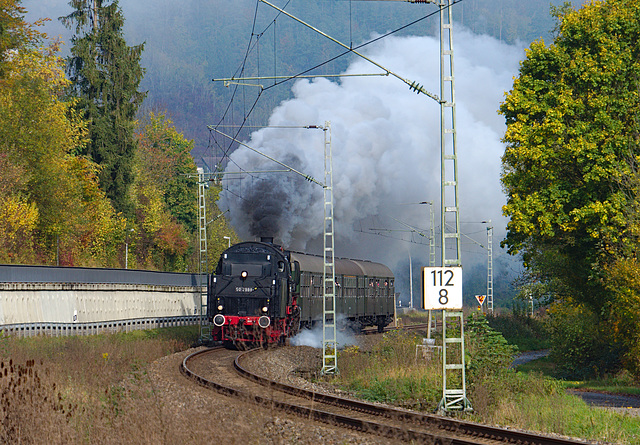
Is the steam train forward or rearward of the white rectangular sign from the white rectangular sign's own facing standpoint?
rearward

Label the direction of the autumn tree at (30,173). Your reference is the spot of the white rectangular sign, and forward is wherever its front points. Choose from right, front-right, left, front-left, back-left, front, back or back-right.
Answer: back-right

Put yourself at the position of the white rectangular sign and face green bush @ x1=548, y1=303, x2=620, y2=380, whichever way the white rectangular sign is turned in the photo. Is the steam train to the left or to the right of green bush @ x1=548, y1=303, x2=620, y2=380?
left

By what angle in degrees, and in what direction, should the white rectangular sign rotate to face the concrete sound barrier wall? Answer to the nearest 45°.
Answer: approximately 135° to its right

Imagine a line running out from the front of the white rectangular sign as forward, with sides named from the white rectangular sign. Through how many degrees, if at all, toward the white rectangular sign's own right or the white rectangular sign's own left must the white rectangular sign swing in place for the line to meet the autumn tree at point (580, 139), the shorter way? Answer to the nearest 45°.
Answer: approximately 180°

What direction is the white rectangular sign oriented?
toward the camera

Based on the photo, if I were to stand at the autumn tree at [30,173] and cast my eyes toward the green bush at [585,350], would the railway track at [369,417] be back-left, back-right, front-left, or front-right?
front-right
